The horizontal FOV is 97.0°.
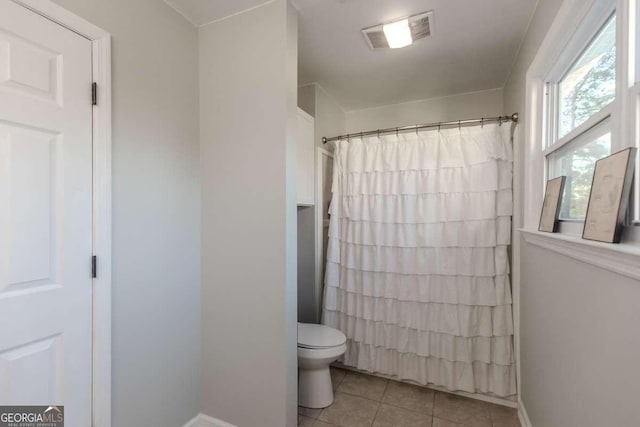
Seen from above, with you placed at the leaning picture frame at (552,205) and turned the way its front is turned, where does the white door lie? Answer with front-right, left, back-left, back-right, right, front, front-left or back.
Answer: front

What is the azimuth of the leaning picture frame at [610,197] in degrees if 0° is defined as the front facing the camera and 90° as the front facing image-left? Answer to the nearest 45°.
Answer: approximately 45°

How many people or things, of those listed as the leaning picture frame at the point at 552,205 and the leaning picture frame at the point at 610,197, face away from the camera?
0

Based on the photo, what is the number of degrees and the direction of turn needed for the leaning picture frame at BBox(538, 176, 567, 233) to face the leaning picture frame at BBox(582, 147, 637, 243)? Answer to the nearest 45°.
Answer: approximately 45° to its left

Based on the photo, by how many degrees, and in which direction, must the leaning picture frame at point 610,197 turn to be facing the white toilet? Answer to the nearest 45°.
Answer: approximately 45° to its right

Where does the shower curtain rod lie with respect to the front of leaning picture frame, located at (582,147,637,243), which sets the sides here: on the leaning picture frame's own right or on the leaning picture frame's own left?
on the leaning picture frame's own right

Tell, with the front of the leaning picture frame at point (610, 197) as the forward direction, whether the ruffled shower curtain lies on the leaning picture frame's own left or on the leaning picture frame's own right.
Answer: on the leaning picture frame's own right
